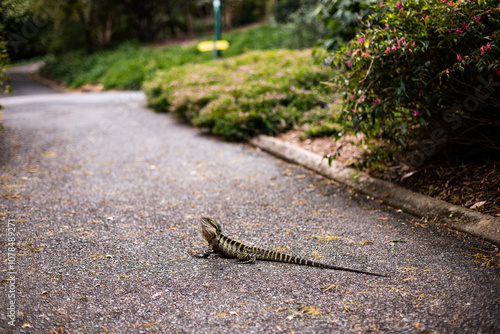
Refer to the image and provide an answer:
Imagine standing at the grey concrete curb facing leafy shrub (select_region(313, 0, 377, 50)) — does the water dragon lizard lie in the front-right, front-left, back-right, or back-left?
back-left

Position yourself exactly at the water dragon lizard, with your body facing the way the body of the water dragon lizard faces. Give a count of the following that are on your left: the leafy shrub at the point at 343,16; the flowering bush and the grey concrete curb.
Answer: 0

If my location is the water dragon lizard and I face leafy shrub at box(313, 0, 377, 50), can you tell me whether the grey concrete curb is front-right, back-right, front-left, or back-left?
front-right

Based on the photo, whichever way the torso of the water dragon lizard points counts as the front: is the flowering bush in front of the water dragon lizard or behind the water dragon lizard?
behind

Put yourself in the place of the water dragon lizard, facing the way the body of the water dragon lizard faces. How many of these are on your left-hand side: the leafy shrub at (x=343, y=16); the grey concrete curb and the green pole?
0

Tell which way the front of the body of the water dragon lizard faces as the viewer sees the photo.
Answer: to the viewer's left

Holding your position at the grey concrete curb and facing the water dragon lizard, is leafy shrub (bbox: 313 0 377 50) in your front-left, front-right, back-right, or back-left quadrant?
back-right

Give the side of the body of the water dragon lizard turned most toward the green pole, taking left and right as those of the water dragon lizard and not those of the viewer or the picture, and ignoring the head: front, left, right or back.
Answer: right

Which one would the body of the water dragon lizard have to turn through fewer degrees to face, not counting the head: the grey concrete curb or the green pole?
the green pole

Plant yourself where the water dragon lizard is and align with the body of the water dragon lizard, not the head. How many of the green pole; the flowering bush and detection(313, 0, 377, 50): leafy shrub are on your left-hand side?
0

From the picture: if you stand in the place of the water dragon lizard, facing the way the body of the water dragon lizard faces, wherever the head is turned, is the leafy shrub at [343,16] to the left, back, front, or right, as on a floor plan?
right
